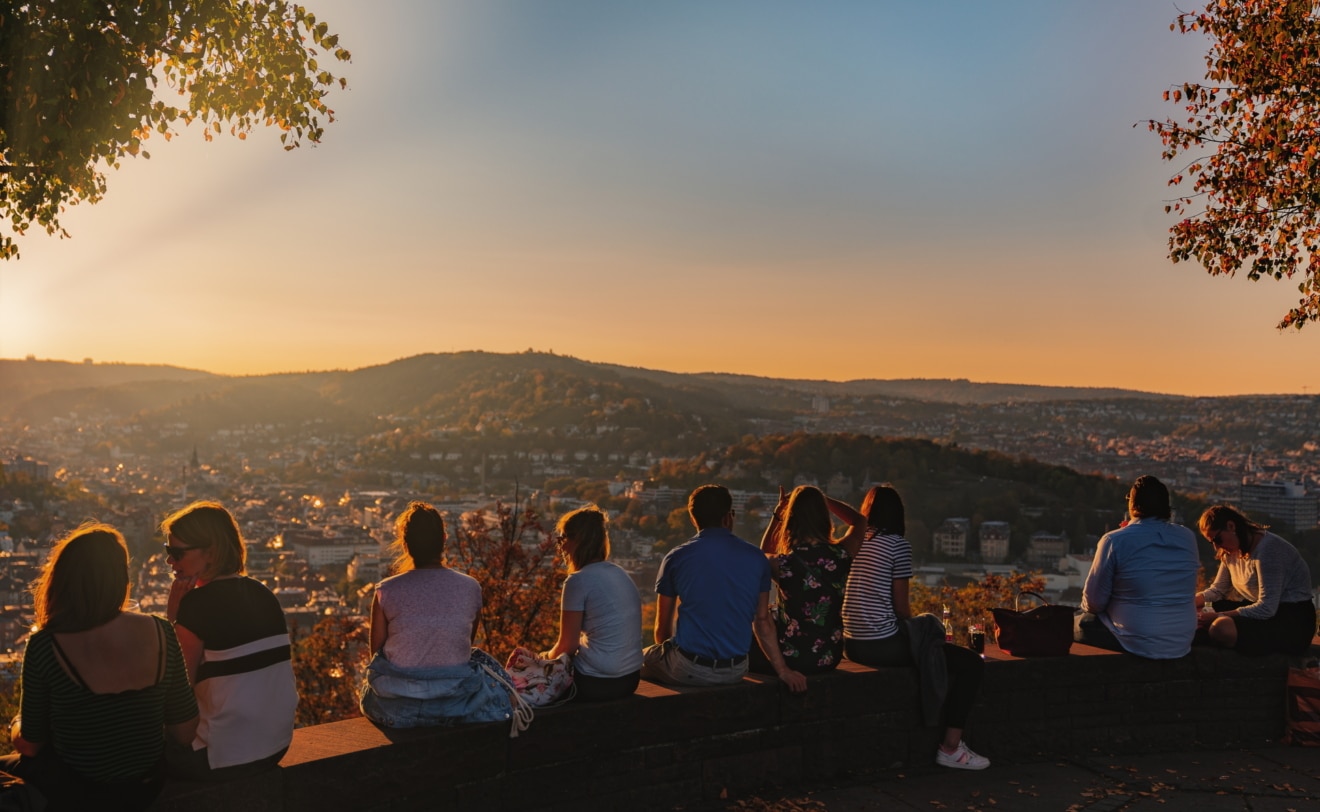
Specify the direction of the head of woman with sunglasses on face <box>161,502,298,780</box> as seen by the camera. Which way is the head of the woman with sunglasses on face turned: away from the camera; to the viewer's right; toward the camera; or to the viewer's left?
to the viewer's left

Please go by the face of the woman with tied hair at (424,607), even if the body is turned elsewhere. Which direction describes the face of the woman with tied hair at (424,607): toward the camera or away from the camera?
away from the camera

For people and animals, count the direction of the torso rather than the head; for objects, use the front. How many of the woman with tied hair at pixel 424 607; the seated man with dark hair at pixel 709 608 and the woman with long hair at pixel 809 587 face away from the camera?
3

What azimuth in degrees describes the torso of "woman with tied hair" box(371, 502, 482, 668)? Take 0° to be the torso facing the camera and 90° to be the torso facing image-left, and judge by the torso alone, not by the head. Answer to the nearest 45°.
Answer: approximately 180°

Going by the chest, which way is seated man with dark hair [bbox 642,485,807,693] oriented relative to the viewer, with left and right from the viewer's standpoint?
facing away from the viewer

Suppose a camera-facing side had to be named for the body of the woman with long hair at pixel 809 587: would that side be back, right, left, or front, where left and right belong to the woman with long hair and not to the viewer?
back

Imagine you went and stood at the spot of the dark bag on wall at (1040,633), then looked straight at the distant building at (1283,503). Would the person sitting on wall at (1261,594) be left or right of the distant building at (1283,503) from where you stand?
right

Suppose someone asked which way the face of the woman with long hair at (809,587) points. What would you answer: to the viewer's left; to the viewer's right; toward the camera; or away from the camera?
away from the camera

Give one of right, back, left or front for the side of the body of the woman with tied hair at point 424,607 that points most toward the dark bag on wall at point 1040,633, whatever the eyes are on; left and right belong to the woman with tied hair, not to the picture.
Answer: right

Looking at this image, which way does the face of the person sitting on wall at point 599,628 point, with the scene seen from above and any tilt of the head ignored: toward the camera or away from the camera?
away from the camera

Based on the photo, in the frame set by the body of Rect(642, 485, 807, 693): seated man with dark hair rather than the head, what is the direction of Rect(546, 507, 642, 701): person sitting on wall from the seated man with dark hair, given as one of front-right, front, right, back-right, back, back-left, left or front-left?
back-left

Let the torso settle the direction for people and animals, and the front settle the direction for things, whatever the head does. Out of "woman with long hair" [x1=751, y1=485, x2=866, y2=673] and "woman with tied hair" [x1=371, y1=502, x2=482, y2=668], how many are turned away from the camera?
2
